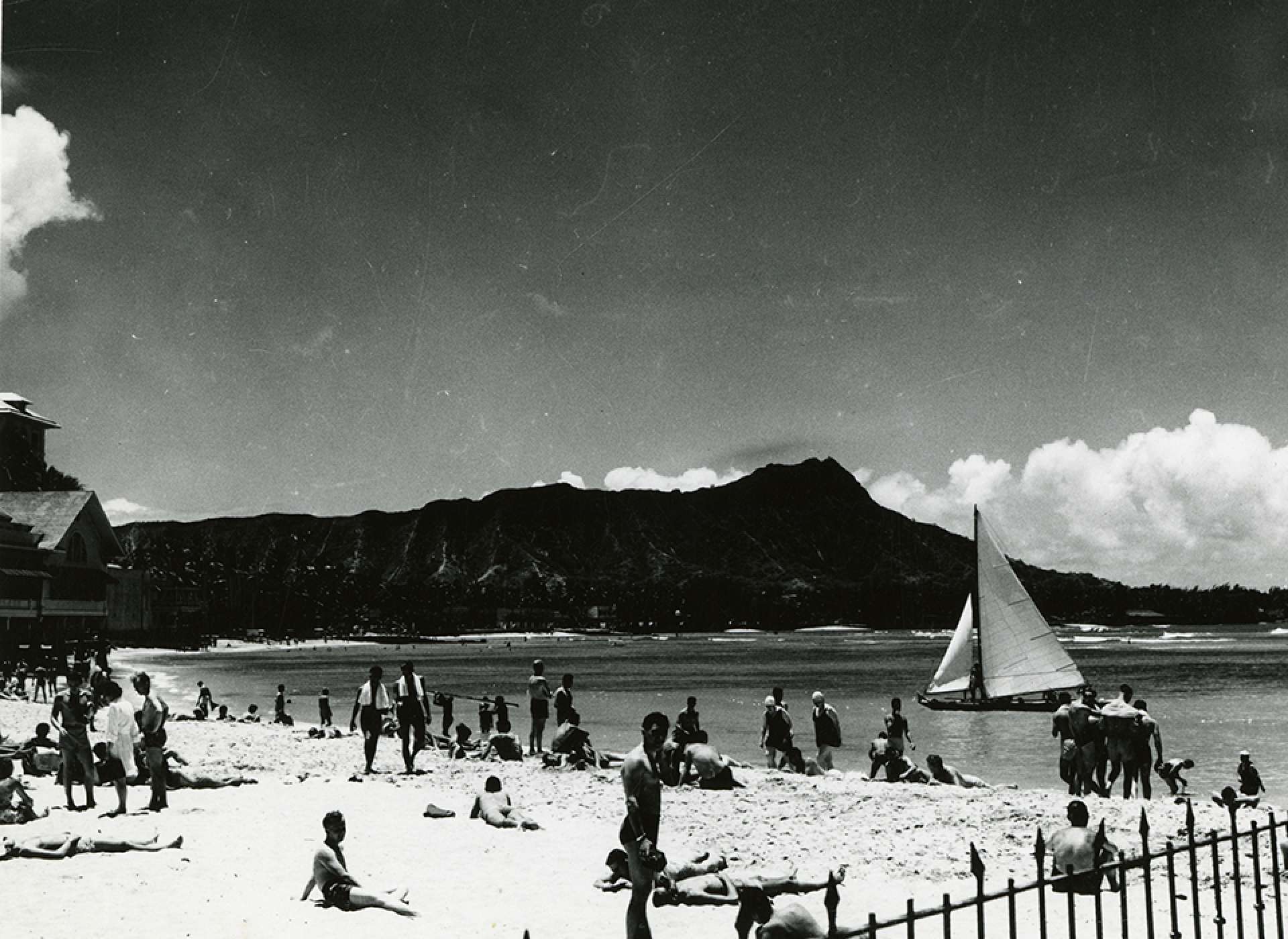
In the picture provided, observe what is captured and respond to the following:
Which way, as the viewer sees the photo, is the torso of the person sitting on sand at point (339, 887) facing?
to the viewer's right

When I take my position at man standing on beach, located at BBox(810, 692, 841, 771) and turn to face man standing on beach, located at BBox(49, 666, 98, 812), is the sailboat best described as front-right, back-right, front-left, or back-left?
back-right

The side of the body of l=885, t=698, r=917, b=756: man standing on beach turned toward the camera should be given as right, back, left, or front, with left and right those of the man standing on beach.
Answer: back

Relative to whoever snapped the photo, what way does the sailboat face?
facing to the left of the viewer
